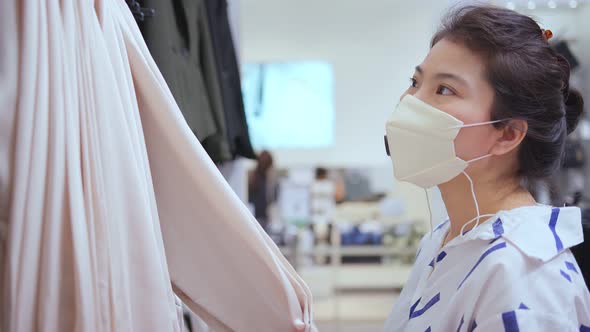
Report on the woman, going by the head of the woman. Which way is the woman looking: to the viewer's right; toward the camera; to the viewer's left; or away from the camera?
to the viewer's left

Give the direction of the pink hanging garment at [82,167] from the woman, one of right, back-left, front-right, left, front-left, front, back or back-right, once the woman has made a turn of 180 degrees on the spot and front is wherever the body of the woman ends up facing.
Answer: back

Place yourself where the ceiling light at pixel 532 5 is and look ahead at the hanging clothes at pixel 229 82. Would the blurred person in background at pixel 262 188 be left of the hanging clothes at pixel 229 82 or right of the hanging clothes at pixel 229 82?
right

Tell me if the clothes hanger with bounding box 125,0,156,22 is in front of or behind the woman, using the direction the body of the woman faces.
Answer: in front

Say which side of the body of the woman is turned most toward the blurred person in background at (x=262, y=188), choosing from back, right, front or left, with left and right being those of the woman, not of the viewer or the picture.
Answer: right

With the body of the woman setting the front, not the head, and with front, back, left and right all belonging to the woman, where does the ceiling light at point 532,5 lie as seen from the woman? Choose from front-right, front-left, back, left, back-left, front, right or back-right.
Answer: back-right

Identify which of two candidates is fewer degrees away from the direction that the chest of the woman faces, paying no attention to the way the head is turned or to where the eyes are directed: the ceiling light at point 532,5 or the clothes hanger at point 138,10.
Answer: the clothes hanger

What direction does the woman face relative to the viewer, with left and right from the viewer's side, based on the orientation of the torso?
facing the viewer and to the left of the viewer
